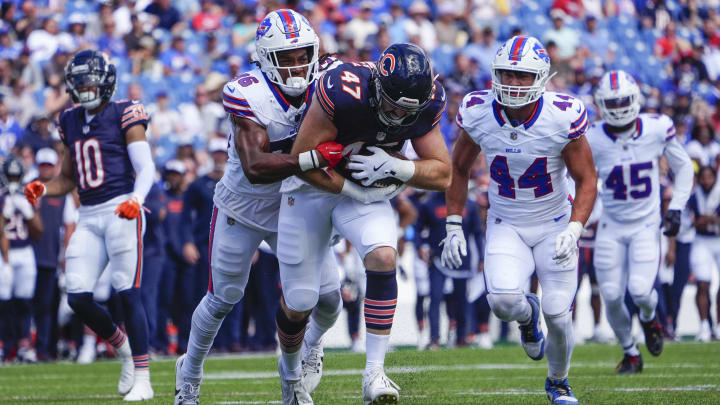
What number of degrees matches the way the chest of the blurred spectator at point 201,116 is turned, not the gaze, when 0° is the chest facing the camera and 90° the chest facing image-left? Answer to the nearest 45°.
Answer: approximately 0°

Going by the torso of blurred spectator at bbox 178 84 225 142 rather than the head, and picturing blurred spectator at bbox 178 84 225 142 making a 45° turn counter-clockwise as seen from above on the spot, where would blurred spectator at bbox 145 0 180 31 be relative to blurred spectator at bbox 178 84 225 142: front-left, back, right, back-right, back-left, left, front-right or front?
back-left

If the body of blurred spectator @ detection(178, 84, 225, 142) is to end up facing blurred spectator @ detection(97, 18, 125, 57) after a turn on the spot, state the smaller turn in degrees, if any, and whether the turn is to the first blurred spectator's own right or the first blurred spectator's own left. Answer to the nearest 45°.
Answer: approximately 135° to the first blurred spectator's own right

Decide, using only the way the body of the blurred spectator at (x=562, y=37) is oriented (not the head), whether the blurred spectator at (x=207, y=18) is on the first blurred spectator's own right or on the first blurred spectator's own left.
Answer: on the first blurred spectator's own right

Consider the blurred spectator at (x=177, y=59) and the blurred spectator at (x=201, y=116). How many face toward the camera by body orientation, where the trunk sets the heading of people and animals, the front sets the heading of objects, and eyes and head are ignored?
2

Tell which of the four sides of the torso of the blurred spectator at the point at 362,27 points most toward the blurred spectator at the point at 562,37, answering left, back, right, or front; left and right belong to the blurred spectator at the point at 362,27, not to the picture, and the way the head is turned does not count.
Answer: left

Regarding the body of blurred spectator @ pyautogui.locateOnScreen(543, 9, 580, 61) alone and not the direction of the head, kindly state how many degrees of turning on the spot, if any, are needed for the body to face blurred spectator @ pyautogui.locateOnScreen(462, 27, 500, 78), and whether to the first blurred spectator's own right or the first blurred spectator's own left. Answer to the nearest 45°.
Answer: approximately 45° to the first blurred spectator's own right

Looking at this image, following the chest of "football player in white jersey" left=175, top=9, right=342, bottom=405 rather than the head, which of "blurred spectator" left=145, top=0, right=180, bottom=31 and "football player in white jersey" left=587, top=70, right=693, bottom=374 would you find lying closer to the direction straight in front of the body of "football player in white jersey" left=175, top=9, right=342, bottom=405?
the football player in white jersey
